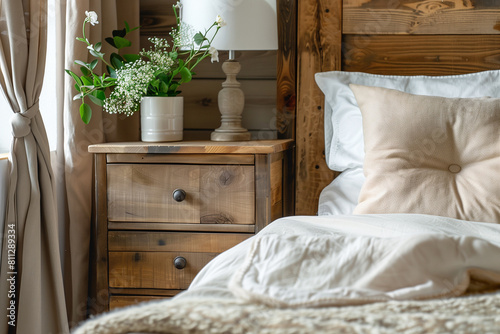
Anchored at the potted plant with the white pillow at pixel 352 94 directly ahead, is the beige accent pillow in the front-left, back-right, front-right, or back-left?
front-right

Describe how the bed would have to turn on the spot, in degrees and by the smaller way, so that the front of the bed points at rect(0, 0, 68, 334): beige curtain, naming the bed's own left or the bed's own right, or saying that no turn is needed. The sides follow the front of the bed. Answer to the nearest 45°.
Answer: approximately 90° to the bed's own right

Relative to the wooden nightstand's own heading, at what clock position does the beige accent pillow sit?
The beige accent pillow is roughly at 10 o'clock from the wooden nightstand.

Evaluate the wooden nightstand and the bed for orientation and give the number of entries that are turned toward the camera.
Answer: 2

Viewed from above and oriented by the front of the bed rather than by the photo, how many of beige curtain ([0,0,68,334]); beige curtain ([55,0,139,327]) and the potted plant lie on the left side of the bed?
0

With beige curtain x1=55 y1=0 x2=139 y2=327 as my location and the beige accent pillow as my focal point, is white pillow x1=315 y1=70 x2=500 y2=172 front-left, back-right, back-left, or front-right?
front-left

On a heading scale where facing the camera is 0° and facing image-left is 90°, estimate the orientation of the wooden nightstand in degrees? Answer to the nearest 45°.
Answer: approximately 0°

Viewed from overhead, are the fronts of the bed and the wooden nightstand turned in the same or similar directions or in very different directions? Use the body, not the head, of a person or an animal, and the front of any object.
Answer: same or similar directions

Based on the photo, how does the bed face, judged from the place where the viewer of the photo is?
facing the viewer
